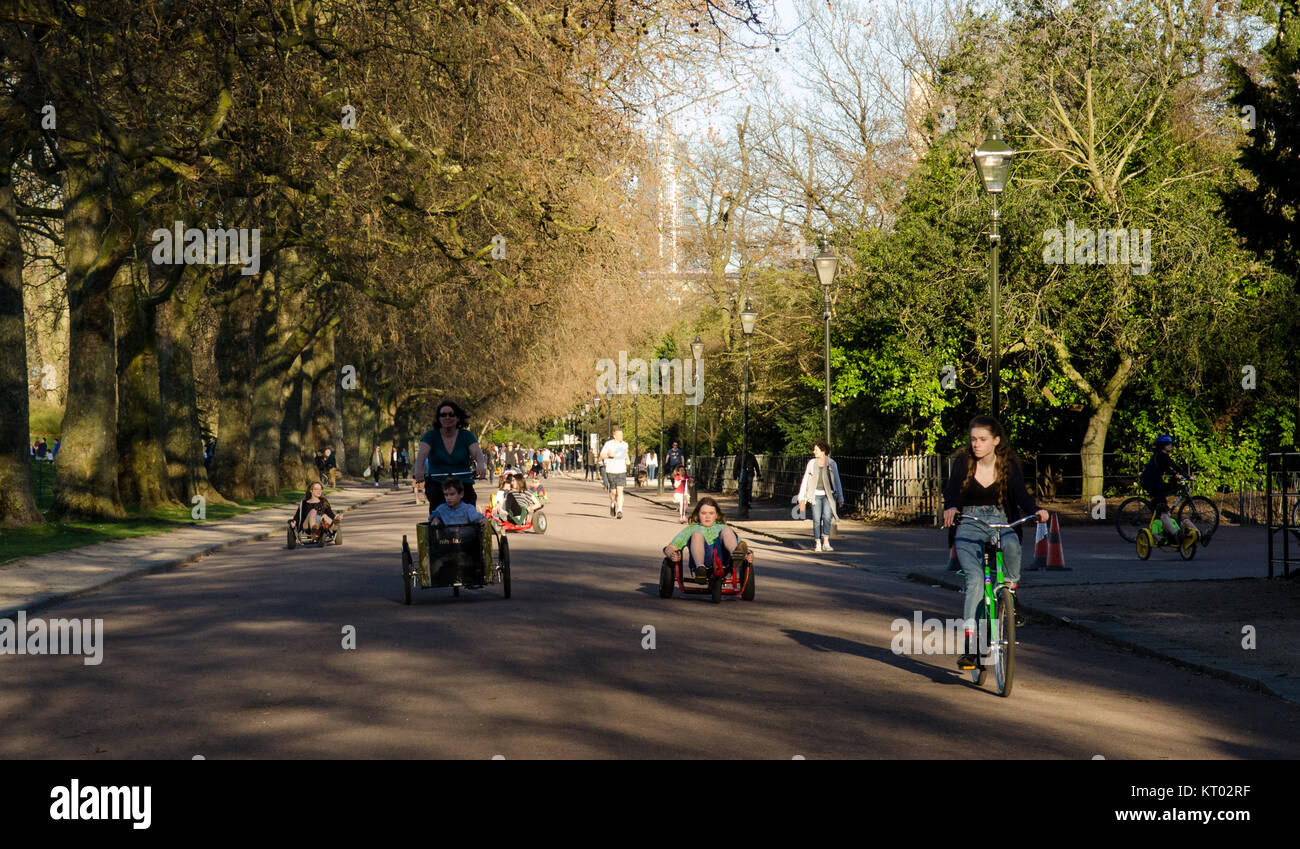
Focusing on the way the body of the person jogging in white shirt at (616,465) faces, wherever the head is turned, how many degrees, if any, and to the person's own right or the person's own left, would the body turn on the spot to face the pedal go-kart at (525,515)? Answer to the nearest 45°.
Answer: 0° — they already face it

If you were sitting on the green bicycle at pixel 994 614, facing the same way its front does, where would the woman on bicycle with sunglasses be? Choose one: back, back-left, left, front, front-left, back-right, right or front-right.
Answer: back-right

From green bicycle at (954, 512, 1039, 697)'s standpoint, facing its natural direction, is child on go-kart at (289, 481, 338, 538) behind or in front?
behind

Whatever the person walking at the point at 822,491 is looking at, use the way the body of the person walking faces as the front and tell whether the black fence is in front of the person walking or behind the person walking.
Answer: behind

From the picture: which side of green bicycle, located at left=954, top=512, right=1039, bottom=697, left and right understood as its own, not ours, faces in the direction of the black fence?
back

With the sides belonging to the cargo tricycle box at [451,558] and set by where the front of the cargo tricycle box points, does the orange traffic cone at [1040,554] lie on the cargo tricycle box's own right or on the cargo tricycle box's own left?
on the cargo tricycle box's own left

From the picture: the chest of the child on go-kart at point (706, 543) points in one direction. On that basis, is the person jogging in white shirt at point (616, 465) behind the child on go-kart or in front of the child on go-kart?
behind

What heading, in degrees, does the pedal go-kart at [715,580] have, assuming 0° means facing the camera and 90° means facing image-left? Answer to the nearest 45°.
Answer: approximately 0°

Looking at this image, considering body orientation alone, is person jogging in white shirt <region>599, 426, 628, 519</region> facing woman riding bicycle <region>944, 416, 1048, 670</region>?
yes
